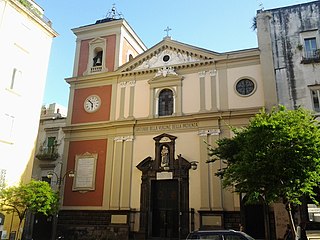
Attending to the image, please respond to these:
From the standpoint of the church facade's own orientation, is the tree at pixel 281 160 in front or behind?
in front

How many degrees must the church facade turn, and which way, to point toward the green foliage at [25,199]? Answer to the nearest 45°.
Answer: approximately 45° to its right

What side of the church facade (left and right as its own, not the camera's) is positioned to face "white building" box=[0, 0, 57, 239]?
right

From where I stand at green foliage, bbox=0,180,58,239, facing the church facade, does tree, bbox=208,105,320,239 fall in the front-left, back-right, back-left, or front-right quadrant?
front-right

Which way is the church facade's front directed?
toward the camera
